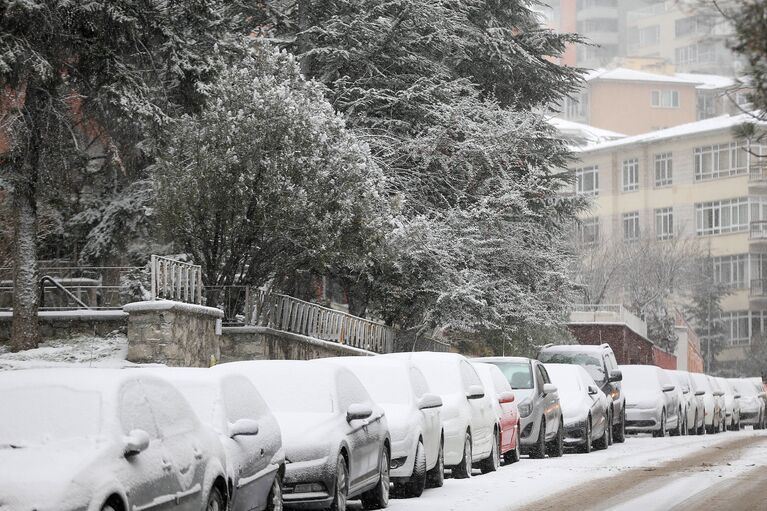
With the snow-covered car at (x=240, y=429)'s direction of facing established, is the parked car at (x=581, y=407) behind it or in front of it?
behind

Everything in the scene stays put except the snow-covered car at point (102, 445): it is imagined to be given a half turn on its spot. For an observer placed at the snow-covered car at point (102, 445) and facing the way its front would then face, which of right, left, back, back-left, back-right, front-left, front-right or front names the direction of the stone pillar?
front-left

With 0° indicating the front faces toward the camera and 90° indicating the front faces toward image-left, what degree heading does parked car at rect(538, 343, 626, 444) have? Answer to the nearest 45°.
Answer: approximately 45°

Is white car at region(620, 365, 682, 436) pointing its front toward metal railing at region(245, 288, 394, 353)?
yes

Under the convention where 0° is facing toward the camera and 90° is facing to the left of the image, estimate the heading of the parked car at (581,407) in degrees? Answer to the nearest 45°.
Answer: approximately 45°

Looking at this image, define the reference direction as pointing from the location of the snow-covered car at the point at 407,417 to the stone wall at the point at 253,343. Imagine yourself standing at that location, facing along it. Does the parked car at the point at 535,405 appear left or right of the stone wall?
right

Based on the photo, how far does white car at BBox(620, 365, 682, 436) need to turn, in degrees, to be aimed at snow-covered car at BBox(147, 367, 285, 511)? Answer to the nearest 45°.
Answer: approximately 45° to its left

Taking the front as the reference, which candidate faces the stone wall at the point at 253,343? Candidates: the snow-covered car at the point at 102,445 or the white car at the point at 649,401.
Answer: the white car

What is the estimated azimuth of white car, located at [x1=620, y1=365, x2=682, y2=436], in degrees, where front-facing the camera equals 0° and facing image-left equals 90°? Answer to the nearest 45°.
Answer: approximately 45°

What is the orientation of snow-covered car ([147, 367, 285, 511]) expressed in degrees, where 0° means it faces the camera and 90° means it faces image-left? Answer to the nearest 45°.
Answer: approximately 45°

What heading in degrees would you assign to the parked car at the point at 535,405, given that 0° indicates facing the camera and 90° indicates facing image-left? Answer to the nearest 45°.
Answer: approximately 45°

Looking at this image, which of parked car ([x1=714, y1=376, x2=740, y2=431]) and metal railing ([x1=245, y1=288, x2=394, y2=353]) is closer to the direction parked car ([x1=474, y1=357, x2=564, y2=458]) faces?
the metal railing
